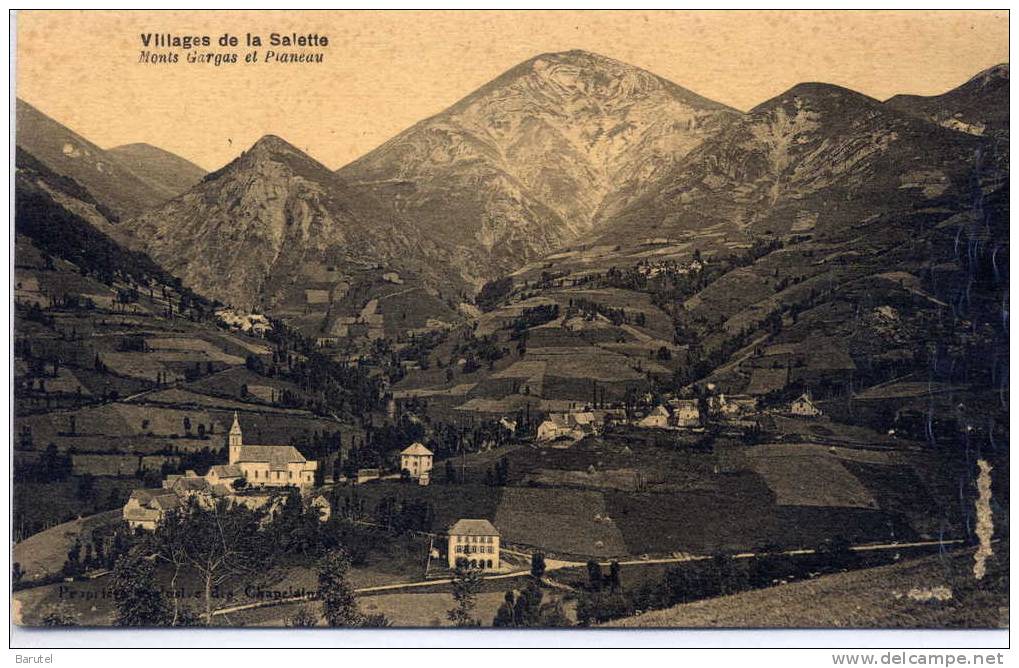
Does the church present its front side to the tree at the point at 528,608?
no

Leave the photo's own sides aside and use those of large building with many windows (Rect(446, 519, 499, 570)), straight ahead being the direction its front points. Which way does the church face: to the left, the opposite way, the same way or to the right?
to the right

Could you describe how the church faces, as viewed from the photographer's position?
facing to the left of the viewer

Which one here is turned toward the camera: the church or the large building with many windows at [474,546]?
the large building with many windows

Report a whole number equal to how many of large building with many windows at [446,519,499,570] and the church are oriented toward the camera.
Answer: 1

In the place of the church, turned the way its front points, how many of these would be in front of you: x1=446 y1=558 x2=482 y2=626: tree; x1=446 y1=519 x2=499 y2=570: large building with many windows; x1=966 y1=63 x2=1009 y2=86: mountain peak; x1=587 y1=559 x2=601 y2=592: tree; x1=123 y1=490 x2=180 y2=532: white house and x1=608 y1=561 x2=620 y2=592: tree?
1

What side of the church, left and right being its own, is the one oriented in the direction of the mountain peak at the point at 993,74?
right

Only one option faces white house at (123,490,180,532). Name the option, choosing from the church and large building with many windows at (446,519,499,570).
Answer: the church

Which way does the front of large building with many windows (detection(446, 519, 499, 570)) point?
toward the camera
